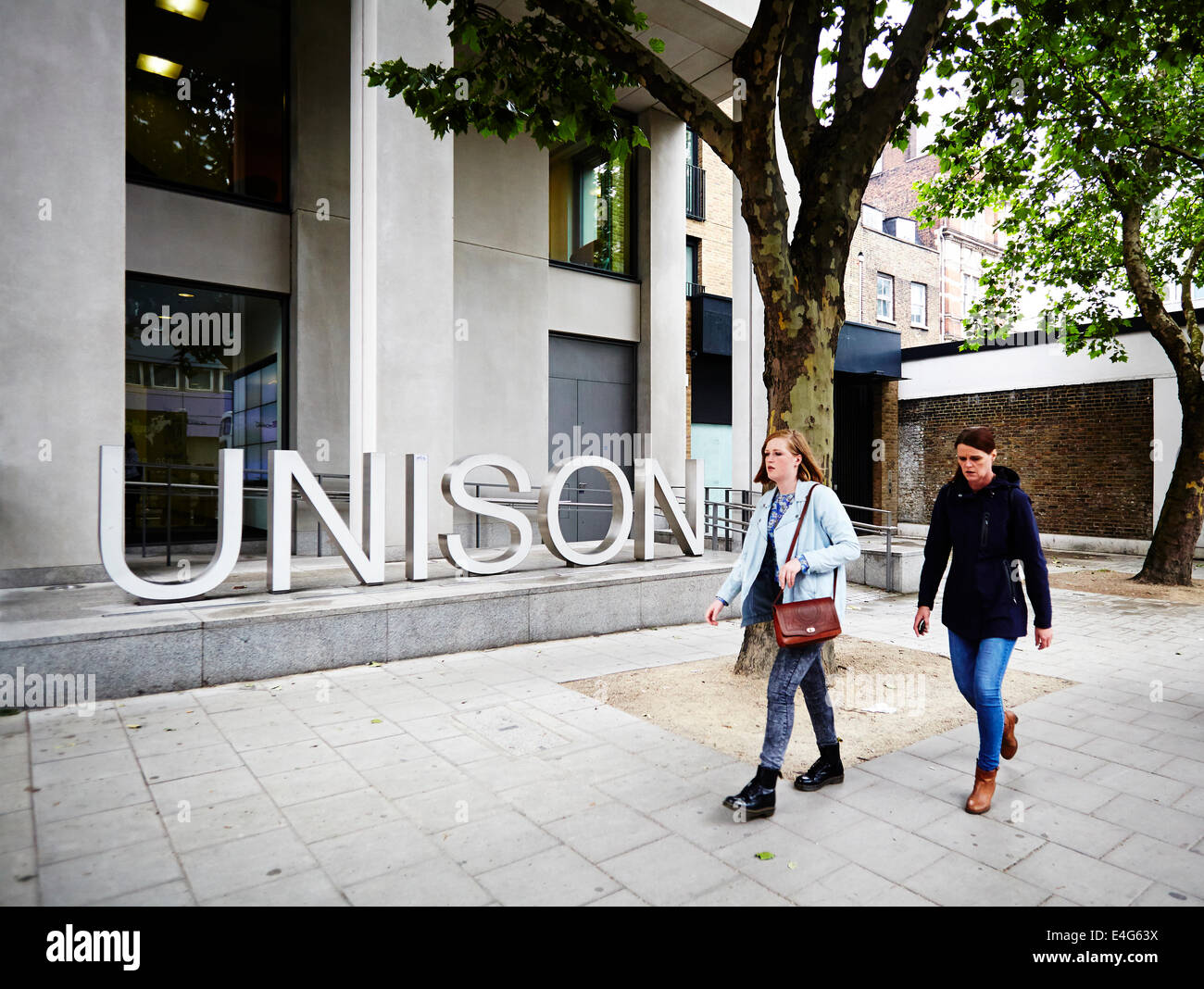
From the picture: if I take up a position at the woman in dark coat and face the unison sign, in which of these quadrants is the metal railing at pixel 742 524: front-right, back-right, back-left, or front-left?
front-right

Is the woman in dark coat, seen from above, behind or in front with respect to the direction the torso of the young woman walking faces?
behind

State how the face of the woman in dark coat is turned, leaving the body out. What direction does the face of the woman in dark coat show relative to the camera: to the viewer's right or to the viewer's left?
to the viewer's left

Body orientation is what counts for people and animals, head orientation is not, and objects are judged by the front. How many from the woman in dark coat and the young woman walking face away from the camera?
0

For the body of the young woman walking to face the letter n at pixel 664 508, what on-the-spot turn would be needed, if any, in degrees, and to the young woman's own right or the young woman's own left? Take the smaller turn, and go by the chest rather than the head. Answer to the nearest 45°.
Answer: approximately 135° to the young woman's own right

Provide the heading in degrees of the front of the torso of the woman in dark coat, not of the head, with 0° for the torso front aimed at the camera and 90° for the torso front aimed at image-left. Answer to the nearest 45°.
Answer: approximately 45°

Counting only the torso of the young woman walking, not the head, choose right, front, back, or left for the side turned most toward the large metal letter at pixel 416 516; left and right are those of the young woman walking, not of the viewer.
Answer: right

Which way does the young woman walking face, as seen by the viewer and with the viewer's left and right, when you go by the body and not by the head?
facing the viewer and to the left of the viewer

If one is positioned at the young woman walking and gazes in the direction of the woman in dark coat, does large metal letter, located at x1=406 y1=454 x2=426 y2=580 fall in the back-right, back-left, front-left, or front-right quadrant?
back-left
